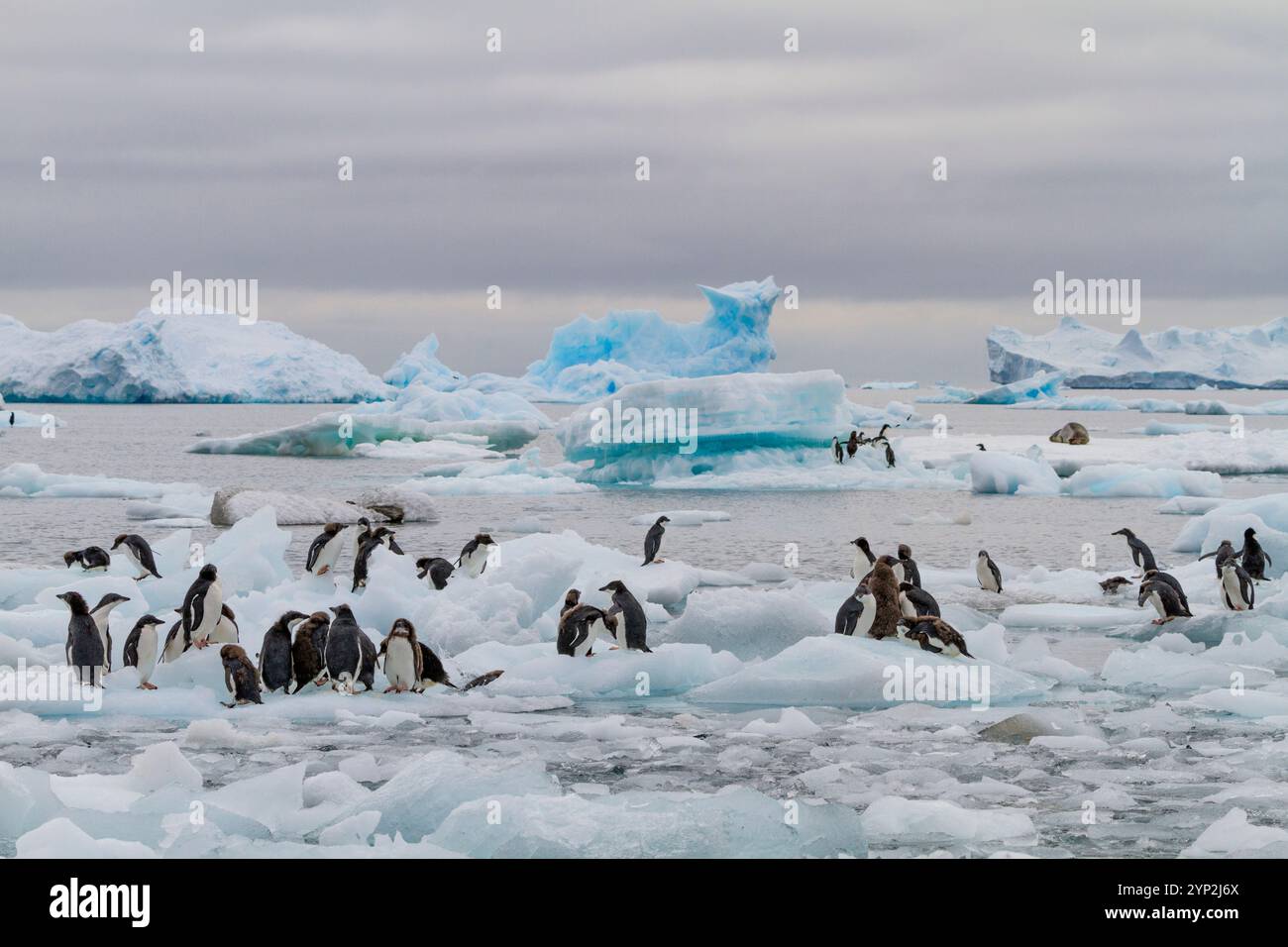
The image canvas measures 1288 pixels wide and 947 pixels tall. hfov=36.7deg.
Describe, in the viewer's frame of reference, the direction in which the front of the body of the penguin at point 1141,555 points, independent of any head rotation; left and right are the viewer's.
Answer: facing to the left of the viewer

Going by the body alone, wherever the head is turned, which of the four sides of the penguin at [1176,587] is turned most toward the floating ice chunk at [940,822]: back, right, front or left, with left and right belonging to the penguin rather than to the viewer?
left

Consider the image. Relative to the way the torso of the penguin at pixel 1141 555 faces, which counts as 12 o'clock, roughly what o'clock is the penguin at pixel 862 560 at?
the penguin at pixel 862 560 is roughly at 11 o'clock from the penguin at pixel 1141 555.

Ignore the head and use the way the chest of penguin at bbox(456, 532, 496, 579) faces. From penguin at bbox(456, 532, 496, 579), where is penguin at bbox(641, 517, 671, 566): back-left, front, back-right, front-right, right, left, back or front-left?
left

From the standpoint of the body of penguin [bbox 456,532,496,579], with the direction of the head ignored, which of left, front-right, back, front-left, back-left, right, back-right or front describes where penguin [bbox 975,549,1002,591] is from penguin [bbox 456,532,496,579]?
front-left
